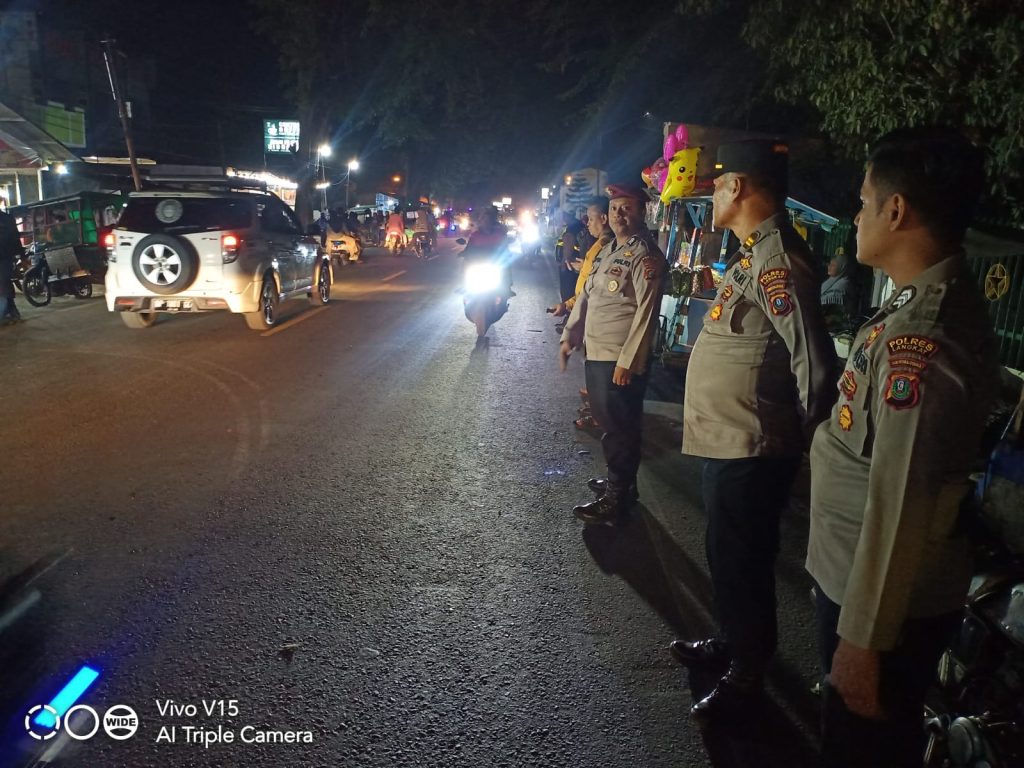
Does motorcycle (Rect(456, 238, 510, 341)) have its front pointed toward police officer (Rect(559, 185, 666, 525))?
yes

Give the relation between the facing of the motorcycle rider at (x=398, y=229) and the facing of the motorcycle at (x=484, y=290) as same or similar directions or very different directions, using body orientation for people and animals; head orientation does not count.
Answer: very different directions

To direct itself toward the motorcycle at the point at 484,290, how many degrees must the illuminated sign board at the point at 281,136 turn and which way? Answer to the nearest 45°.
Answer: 0° — it already faces it

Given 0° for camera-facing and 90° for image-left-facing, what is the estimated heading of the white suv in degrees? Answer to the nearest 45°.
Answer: approximately 225°

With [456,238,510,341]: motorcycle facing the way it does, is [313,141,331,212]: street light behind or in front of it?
behind

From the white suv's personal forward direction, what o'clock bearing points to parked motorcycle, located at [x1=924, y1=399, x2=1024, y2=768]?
The parked motorcycle is roughly at 4 o'clock from the white suv.

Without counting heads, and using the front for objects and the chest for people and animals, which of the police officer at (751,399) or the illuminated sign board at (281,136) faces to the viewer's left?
the police officer

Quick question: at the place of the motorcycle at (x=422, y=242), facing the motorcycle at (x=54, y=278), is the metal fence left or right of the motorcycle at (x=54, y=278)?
left

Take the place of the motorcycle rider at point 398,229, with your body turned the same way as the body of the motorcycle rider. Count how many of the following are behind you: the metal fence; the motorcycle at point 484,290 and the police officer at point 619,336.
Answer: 3

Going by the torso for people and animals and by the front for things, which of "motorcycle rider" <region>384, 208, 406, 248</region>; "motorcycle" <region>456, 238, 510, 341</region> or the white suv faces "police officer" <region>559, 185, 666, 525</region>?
the motorcycle

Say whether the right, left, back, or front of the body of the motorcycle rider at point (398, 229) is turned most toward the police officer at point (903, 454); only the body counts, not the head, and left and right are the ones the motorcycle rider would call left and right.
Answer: back

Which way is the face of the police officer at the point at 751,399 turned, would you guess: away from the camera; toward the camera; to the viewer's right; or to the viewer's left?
to the viewer's left

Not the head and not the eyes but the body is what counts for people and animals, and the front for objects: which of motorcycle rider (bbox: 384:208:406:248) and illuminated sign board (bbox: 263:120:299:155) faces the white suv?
the illuminated sign board

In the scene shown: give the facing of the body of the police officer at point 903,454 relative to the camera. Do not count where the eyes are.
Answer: to the viewer's left

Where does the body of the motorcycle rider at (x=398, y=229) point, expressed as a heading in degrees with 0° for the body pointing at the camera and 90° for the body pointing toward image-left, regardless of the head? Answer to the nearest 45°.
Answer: approximately 180°

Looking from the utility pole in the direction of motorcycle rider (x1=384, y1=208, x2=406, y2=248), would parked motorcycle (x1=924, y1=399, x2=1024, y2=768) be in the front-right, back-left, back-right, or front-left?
back-right

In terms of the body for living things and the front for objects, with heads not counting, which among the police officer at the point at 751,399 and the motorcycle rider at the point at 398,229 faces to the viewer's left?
the police officer
